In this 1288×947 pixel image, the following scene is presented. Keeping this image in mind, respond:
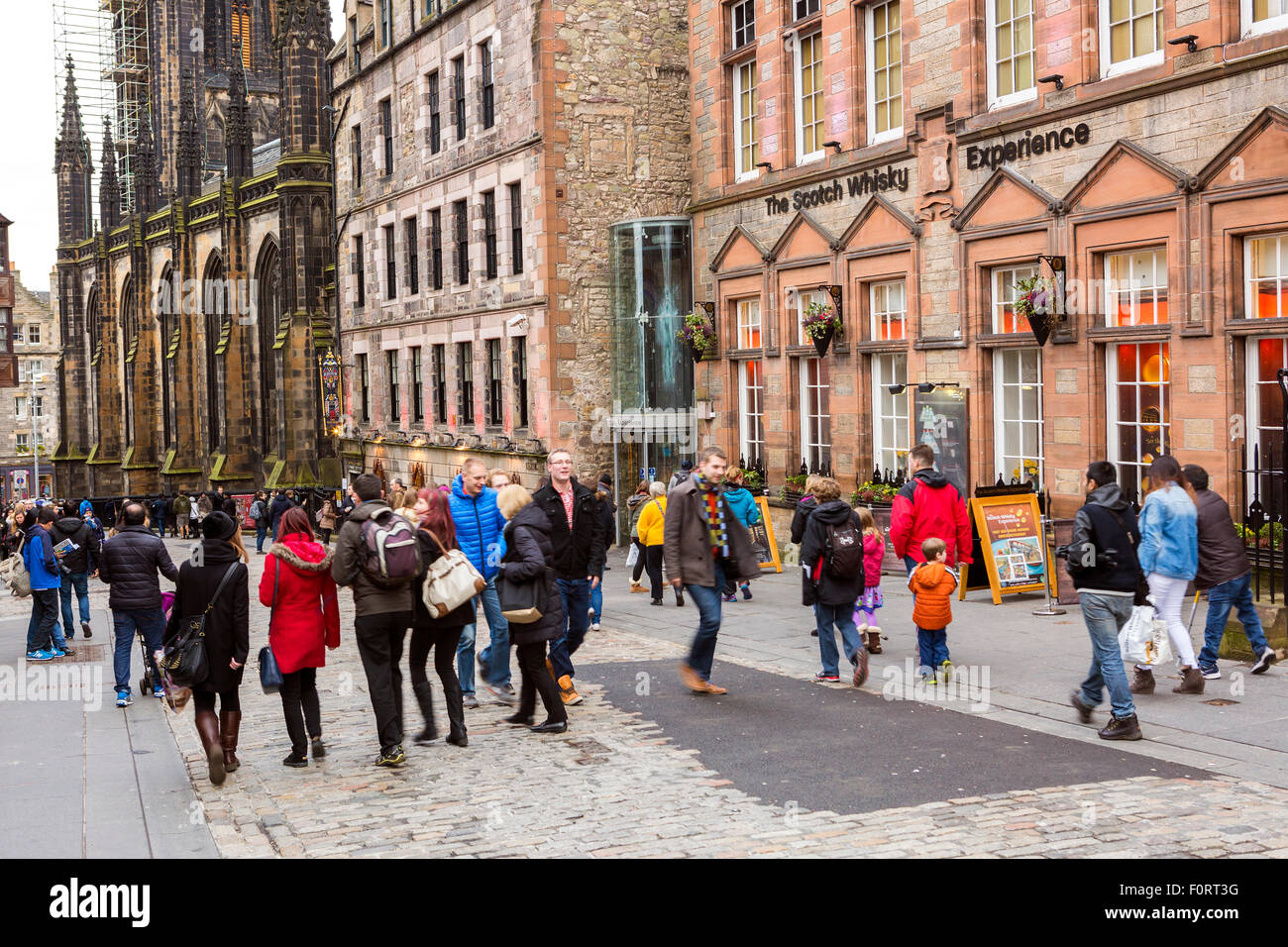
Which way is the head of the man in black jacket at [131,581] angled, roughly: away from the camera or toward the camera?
away from the camera

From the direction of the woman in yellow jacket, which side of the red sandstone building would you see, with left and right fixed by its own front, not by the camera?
front

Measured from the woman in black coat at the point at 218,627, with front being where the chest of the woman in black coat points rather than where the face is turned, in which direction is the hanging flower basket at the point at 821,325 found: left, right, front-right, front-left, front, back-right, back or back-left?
front-right

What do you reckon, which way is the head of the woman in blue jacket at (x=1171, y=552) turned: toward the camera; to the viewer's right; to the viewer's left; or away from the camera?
away from the camera

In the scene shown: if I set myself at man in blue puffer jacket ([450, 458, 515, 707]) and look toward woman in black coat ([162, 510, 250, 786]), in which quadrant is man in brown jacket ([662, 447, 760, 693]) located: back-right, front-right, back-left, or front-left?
back-left

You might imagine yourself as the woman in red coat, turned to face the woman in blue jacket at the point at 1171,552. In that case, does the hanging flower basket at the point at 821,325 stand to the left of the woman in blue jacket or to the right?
left

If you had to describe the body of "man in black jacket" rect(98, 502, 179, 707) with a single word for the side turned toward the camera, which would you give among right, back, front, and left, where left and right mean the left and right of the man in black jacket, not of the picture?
back

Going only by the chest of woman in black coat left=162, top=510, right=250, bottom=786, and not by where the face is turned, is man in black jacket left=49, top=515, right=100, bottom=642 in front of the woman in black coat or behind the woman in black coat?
in front

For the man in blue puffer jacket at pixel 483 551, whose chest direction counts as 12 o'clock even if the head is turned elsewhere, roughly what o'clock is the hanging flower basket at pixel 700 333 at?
The hanging flower basket is roughly at 8 o'clock from the man in blue puffer jacket.

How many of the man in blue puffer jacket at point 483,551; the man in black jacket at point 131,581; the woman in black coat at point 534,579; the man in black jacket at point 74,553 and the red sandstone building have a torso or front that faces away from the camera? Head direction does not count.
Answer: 2

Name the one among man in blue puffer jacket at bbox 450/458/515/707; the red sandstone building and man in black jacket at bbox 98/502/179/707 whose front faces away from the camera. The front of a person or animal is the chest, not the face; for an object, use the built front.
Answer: the man in black jacket

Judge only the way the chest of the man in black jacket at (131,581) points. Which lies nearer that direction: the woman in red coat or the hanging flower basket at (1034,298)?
the hanging flower basket
